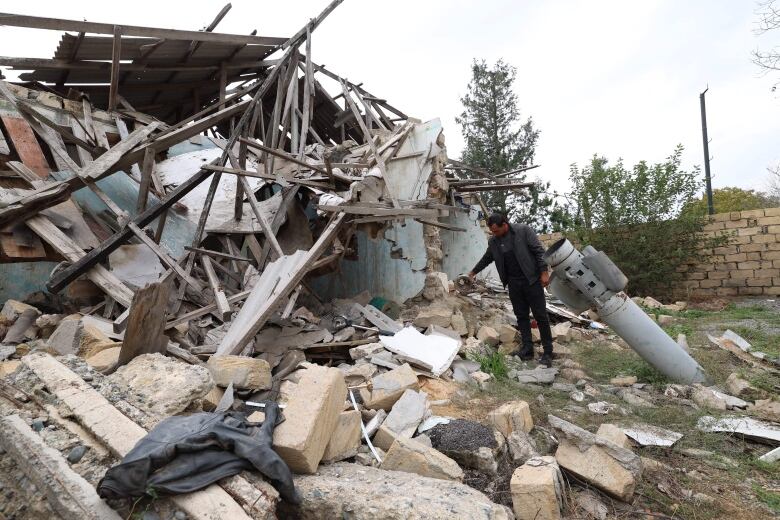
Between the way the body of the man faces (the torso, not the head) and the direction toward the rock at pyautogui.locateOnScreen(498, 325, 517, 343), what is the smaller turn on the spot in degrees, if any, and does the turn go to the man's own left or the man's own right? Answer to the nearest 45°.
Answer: approximately 135° to the man's own right

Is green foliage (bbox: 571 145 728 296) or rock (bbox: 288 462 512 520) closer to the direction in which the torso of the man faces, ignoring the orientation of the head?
the rock

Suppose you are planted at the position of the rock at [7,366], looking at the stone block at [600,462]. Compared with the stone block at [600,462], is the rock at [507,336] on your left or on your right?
left

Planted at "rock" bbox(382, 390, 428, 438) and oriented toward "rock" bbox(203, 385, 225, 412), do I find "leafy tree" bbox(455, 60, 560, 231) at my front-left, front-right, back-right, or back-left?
back-right

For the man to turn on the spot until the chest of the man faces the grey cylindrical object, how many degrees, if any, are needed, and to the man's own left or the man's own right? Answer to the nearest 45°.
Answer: approximately 90° to the man's own left
